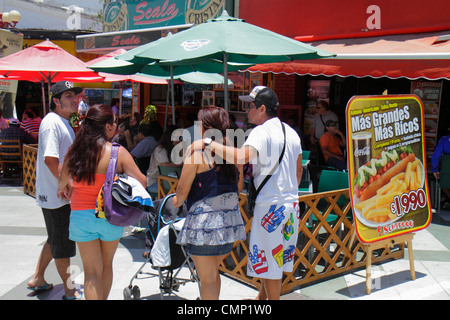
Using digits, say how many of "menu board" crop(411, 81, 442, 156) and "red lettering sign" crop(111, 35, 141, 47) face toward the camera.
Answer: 2

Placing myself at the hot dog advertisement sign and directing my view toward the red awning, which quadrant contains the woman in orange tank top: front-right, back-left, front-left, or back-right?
back-left

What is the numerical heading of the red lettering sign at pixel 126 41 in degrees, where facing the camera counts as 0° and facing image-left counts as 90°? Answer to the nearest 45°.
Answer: approximately 0°

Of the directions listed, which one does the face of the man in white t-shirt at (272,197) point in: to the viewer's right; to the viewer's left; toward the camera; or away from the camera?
to the viewer's left

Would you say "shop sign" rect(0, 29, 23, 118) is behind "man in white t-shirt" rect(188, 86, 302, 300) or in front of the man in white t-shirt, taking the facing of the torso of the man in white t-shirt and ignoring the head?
in front

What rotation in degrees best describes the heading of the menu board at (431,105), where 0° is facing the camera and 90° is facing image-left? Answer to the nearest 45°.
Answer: approximately 0°

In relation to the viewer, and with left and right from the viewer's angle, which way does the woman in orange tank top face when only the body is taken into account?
facing away from the viewer and to the right of the viewer

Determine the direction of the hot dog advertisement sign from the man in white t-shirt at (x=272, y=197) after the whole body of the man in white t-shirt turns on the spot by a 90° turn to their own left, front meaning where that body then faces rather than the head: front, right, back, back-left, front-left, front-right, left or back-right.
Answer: back

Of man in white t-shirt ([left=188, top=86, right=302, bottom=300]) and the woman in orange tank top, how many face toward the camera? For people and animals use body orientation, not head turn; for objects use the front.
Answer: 0

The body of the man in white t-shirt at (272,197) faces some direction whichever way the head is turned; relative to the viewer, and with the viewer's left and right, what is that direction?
facing away from the viewer and to the left of the viewer
